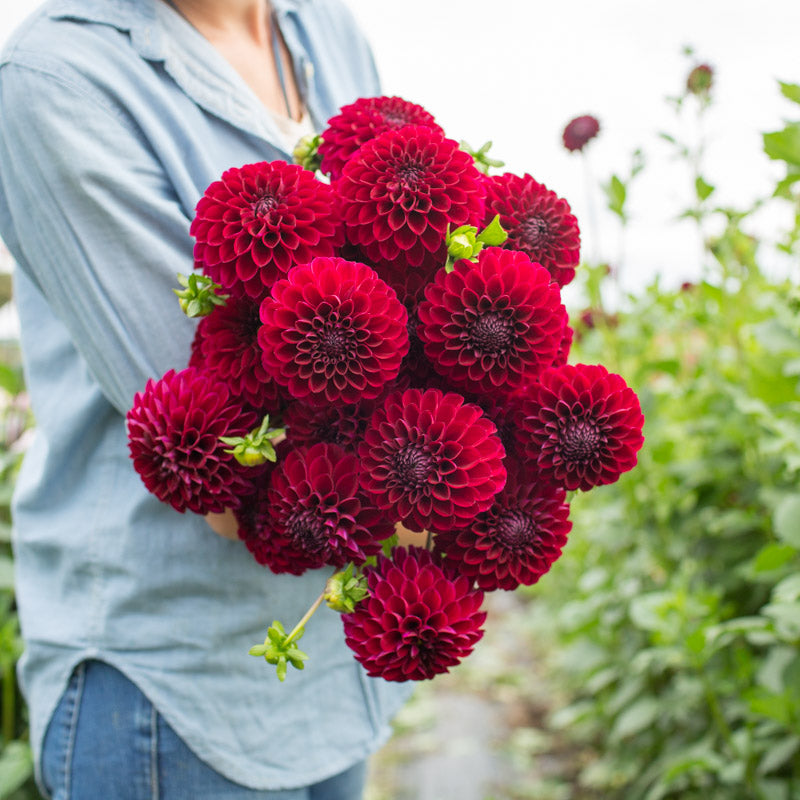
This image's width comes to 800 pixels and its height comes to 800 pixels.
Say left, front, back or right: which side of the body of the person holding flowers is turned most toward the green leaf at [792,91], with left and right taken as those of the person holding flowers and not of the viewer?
left

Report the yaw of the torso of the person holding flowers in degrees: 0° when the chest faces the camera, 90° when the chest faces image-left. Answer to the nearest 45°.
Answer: approximately 315°
